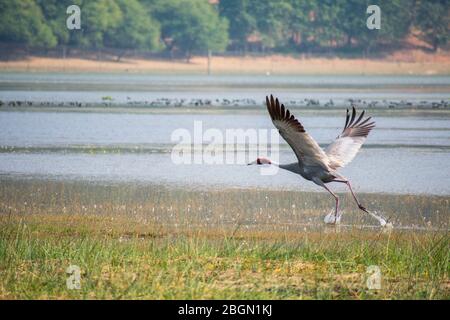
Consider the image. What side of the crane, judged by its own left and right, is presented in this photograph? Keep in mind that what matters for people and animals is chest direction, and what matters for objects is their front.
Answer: left
